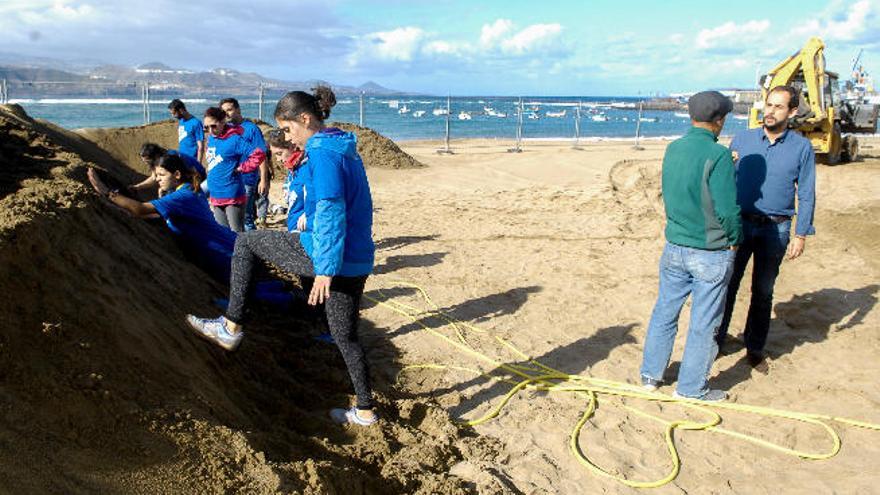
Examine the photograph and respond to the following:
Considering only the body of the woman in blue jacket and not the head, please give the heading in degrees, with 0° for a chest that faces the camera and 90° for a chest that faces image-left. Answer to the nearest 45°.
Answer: approximately 90°

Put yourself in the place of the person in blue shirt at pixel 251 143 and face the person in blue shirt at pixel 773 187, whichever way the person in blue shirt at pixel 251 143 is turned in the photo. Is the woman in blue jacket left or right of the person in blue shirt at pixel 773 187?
right

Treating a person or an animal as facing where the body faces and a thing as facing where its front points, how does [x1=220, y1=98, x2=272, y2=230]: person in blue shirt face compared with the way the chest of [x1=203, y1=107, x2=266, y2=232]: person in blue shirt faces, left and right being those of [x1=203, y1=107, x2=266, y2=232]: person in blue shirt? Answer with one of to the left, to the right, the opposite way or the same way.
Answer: the same way

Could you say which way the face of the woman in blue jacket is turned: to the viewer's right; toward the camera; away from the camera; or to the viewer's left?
to the viewer's left

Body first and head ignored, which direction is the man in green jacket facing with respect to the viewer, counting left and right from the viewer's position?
facing away from the viewer and to the right of the viewer

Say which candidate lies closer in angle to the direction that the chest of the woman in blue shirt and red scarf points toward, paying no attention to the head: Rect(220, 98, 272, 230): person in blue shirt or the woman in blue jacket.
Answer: the woman in blue jacket

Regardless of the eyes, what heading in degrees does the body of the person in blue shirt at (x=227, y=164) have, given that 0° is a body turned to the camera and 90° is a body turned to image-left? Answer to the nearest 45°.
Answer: approximately 45°

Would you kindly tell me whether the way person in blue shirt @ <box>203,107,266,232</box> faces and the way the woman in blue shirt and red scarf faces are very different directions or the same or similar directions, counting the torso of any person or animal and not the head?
same or similar directions
